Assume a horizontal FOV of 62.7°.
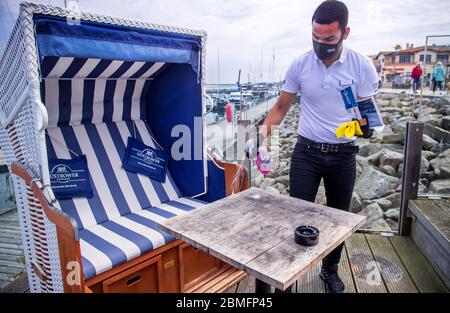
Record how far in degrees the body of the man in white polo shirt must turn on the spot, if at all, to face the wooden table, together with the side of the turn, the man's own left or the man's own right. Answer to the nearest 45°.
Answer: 0° — they already face it

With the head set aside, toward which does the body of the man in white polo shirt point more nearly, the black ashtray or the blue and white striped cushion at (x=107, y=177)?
the black ashtray

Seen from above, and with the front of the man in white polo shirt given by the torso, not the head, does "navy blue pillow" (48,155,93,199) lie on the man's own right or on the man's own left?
on the man's own right

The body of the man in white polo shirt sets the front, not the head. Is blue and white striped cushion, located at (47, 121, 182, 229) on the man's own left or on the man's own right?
on the man's own right

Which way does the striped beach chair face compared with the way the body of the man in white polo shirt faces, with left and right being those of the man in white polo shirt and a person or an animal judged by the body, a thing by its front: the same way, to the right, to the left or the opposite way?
to the left

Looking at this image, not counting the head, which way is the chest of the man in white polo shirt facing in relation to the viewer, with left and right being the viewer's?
facing the viewer

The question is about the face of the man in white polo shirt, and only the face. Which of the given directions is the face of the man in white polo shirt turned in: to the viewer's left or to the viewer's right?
to the viewer's left

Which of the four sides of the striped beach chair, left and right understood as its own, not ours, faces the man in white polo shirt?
left

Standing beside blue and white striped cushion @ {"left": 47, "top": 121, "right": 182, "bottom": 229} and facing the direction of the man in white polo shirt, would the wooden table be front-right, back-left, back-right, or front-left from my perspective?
front-right

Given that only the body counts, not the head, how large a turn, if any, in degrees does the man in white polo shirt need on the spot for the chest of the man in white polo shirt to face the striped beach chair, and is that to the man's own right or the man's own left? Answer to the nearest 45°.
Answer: approximately 90° to the man's own right

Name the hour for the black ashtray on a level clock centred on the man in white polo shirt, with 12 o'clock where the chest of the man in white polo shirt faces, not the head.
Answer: The black ashtray is roughly at 12 o'clock from the man in white polo shirt.

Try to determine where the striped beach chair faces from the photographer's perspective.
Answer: facing the viewer and to the right of the viewer
